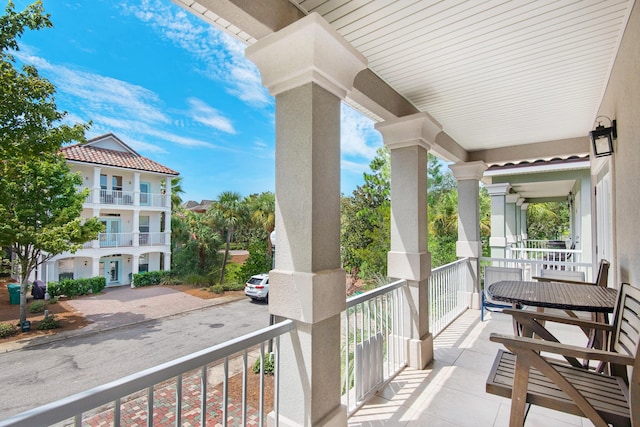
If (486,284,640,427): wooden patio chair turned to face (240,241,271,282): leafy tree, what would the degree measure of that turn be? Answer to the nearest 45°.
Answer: approximately 45° to its right

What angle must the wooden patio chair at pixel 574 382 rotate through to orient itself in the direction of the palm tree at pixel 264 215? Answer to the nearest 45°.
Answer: approximately 45° to its right

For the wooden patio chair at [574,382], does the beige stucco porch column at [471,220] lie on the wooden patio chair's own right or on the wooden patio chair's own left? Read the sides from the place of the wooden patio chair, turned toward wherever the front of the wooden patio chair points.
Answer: on the wooden patio chair's own right

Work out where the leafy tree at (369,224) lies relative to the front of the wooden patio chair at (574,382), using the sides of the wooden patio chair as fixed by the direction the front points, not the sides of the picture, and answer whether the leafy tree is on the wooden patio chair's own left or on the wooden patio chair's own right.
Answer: on the wooden patio chair's own right

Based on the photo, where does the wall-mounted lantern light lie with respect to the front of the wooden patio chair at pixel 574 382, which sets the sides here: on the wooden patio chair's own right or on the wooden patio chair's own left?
on the wooden patio chair's own right

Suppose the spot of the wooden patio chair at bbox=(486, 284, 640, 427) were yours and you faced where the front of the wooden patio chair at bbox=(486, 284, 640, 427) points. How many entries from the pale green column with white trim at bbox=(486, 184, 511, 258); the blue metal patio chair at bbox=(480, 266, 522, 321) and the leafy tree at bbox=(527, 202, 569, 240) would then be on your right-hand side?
3

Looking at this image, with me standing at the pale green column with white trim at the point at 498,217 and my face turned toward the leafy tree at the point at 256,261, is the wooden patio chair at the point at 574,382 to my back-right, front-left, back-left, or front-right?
back-left

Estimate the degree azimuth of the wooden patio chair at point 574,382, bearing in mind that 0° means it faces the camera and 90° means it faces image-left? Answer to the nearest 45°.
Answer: approximately 90°

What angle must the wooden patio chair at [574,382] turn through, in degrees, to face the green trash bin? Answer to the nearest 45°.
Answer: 0° — it already faces it

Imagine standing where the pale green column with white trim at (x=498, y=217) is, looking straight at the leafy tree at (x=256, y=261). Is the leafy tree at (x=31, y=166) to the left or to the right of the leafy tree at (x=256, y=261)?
left
